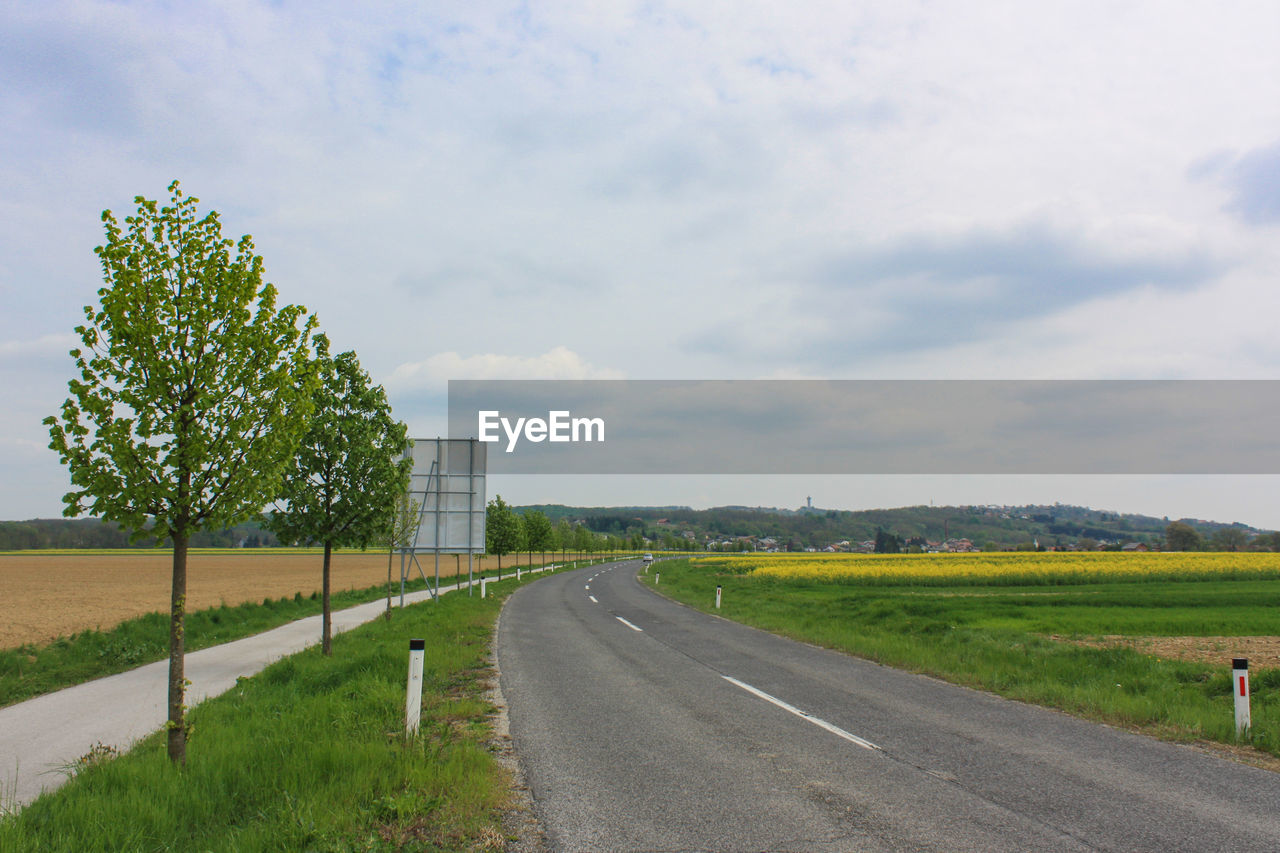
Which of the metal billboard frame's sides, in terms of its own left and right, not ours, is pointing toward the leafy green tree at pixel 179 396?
back

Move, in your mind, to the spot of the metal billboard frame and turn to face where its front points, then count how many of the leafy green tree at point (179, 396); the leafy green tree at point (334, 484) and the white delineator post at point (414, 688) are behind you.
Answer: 3

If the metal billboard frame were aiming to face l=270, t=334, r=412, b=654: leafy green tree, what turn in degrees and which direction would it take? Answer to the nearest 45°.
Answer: approximately 180°

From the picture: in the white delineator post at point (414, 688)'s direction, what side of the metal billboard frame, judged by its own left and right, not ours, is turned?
back

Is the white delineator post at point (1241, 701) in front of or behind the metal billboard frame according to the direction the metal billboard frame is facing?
behind

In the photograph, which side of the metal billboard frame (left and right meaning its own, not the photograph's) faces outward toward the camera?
back
